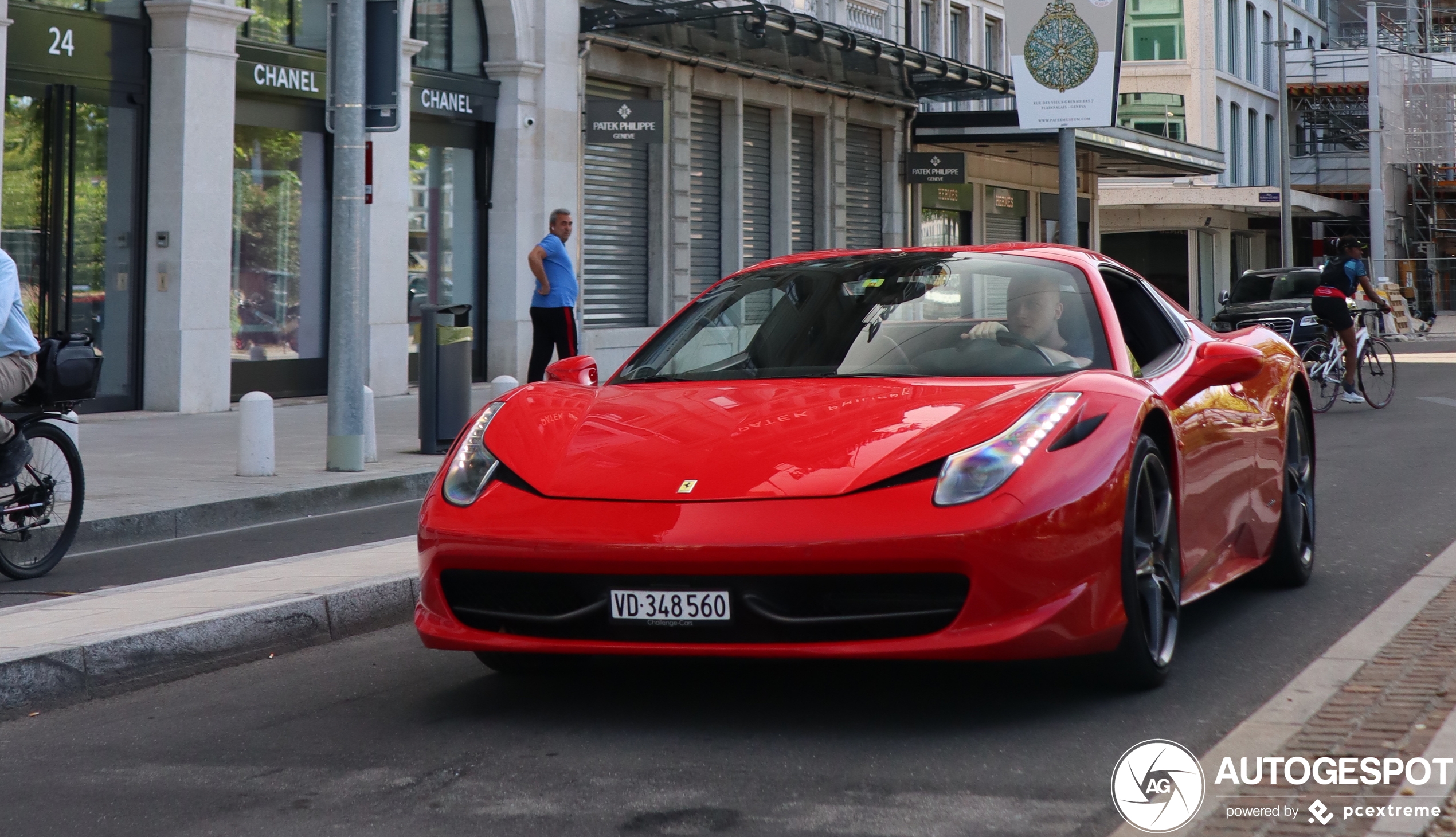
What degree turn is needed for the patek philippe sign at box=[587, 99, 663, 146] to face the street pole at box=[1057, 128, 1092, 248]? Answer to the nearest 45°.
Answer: approximately 45° to its left

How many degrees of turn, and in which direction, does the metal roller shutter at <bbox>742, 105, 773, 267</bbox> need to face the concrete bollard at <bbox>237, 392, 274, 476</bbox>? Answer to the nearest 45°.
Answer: approximately 45° to its right

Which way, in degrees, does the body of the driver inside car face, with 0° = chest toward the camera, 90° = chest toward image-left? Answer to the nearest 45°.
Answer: approximately 45°

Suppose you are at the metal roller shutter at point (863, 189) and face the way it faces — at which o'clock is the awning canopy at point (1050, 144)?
The awning canopy is roughly at 9 o'clock from the metal roller shutter.

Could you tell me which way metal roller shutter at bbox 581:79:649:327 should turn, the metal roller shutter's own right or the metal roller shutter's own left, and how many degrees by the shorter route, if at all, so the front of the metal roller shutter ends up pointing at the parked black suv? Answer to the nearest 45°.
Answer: approximately 45° to the metal roller shutter's own left

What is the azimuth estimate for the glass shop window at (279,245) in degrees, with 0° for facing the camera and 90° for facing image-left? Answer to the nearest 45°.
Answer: approximately 315°

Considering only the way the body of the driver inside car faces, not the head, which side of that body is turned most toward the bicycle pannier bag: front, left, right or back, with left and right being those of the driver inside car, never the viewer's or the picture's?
right

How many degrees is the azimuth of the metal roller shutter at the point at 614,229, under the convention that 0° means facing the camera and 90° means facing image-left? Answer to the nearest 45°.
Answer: approximately 315°

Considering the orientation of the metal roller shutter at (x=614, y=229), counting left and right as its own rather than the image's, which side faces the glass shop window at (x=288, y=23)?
right

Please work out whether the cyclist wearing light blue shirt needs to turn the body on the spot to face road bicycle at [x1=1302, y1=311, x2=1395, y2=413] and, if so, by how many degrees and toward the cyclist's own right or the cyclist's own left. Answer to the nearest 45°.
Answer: approximately 135° to the cyclist's own right

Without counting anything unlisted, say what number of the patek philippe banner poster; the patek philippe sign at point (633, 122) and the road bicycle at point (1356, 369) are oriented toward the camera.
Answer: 2

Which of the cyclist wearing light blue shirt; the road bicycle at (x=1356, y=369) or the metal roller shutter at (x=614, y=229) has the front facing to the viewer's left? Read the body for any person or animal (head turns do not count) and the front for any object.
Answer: the cyclist wearing light blue shirt
